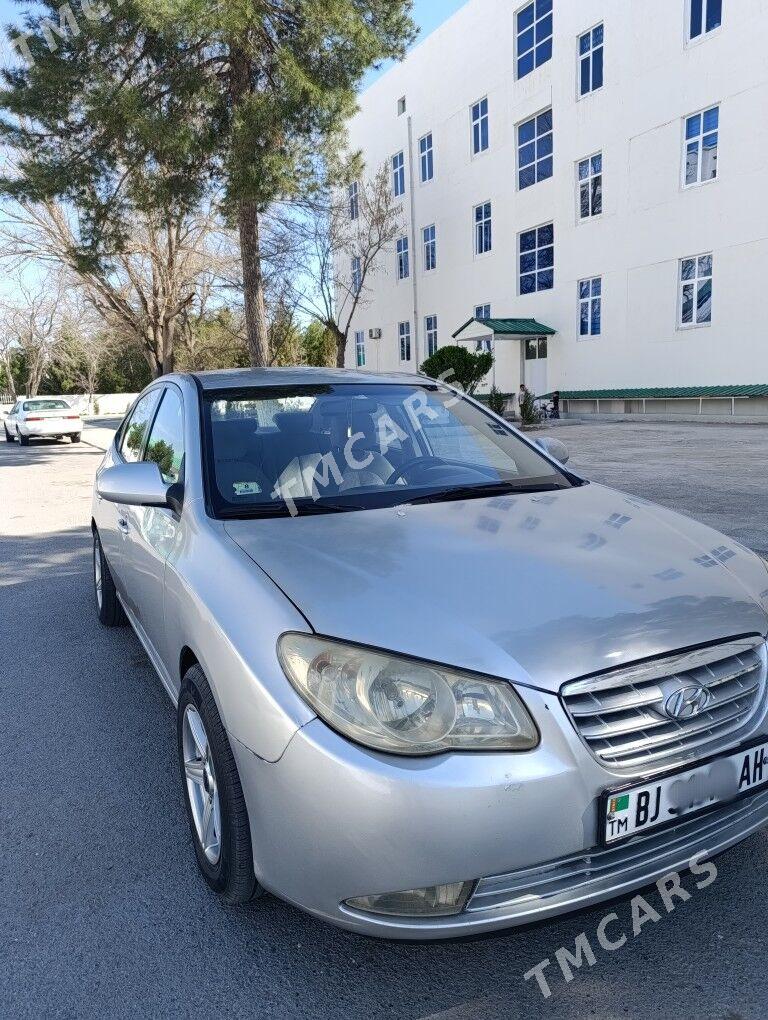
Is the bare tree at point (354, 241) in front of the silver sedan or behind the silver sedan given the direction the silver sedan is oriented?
behind

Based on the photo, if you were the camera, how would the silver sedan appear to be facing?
facing the viewer and to the right of the viewer

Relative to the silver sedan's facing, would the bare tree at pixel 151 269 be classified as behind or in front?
behind

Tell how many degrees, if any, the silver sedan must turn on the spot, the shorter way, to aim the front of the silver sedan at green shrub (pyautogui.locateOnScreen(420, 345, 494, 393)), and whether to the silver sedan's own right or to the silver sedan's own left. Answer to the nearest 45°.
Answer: approximately 135° to the silver sedan's own left

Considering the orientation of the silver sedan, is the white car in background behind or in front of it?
behind

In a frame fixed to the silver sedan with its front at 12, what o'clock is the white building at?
The white building is roughly at 8 o'clock from the silver sedan.

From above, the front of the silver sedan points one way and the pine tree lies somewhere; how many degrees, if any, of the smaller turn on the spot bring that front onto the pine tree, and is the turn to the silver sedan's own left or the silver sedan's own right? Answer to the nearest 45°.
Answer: approximately 135° to the silver sedan's own left
